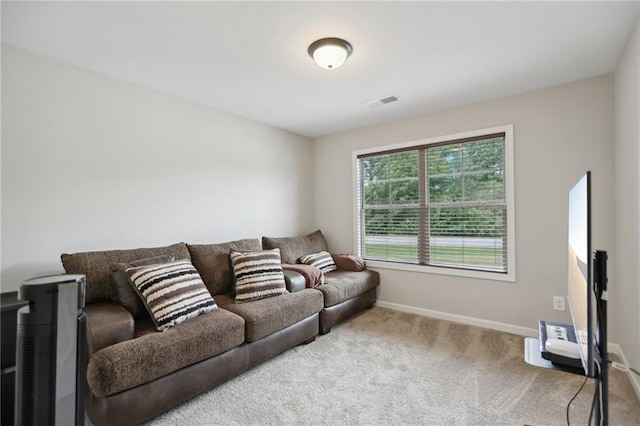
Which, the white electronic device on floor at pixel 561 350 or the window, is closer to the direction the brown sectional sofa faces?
the white electronic device on floor

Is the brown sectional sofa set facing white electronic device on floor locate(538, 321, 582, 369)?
yes

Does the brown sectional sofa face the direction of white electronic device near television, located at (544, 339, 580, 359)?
yes

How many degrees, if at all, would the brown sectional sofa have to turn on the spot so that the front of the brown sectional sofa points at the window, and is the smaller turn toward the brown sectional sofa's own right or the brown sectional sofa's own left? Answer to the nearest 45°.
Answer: approximately 45° to the brown sectional sofa's own left

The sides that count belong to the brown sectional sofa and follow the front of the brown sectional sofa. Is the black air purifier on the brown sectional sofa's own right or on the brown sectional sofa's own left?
on the brown sectional sofa's own right

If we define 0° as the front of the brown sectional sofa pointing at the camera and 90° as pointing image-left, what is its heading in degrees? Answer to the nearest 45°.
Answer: approximately 315°
